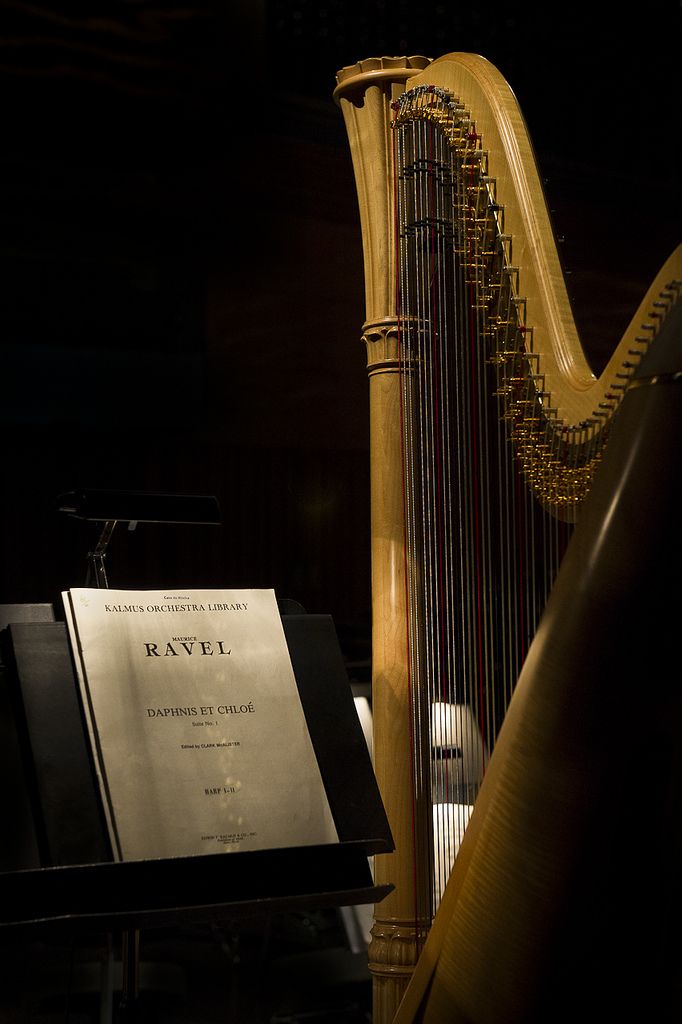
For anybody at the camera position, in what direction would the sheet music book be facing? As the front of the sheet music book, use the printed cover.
facing the viewer

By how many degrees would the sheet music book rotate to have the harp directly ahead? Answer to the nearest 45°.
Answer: approximately 135° to its left
